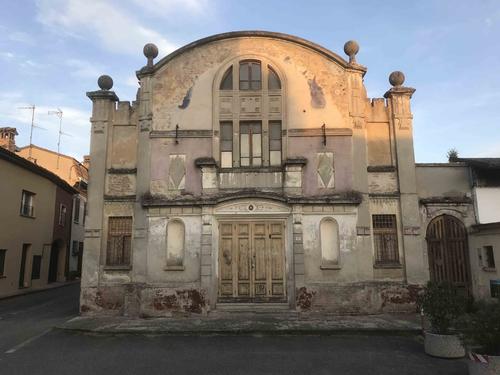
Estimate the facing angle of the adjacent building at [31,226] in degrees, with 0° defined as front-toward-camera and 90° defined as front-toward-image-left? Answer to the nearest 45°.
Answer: approximately 315°

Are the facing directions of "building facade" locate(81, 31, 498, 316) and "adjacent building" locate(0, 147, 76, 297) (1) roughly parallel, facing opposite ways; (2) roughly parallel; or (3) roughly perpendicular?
roughly perpendicular

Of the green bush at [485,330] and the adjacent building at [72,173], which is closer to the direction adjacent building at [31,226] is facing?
the green bush

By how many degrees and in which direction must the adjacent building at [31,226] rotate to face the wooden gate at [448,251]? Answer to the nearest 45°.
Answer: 0° — it already faces it

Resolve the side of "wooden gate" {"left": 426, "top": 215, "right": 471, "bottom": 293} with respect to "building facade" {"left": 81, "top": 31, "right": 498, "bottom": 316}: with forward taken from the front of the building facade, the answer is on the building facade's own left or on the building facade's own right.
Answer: on the building facade's own left

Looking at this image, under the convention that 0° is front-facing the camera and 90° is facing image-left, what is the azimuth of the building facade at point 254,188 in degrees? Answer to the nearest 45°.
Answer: approximately 0°

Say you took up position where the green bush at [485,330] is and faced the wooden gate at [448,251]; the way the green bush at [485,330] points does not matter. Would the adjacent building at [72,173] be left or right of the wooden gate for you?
left

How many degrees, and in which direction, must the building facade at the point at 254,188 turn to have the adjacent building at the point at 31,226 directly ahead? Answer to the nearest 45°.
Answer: approximately 135° to its right
